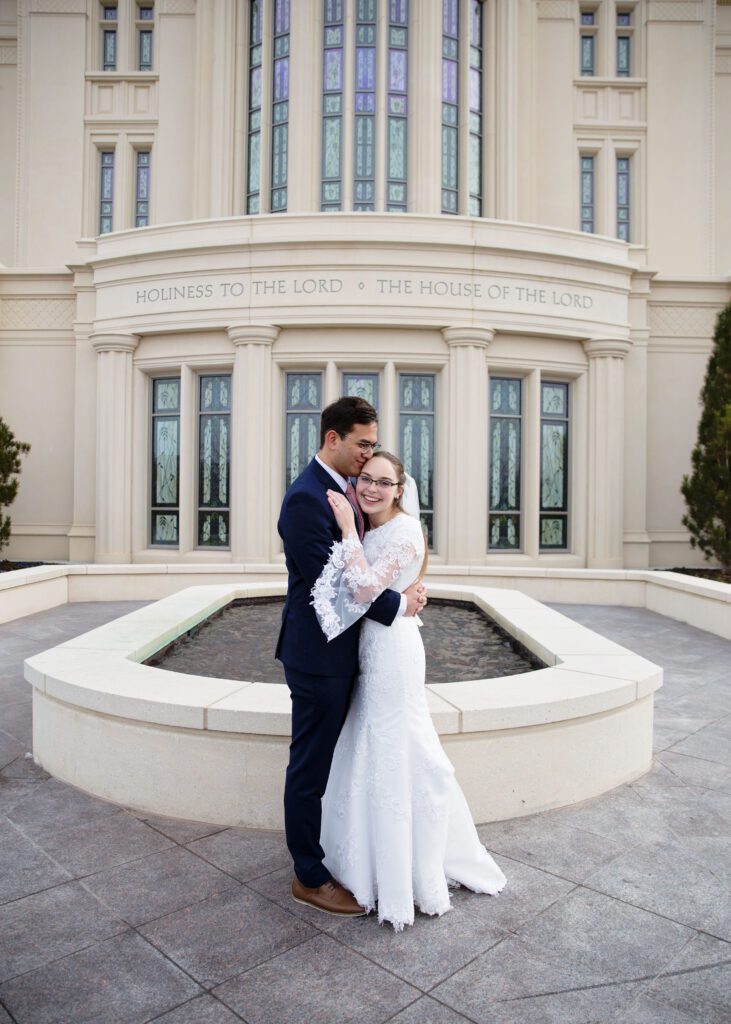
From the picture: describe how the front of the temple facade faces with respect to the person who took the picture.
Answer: facing the viewer

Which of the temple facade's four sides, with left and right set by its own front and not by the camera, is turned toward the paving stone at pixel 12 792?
front

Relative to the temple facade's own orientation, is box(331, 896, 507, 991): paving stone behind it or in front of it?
in front

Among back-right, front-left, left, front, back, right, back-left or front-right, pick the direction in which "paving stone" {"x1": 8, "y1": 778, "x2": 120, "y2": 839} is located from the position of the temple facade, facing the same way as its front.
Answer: front

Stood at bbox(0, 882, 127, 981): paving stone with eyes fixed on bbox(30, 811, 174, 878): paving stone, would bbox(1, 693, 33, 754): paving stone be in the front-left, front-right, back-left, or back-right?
front-left

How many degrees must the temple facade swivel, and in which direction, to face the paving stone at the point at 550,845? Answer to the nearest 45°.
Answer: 0° — it already faces it

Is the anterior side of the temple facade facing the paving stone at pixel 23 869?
yes

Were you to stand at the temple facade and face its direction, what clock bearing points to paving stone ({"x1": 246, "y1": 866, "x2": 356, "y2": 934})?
The paving stone is roughly at 12 o'clock from the temple facade.

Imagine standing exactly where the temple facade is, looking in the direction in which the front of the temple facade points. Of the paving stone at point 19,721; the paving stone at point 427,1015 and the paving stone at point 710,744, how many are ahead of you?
3

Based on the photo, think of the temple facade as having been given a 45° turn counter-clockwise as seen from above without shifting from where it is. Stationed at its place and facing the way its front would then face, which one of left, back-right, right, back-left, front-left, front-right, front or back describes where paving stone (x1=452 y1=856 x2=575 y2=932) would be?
front-right

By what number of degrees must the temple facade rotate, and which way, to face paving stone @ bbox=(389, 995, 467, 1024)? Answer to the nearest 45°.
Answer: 0° — it already faces it

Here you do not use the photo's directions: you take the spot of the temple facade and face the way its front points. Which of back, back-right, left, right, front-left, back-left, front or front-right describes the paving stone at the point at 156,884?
front

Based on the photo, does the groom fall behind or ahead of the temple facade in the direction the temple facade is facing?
ahead

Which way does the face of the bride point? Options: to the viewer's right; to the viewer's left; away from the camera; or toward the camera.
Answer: toward the camera

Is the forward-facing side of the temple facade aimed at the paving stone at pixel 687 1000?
yes
